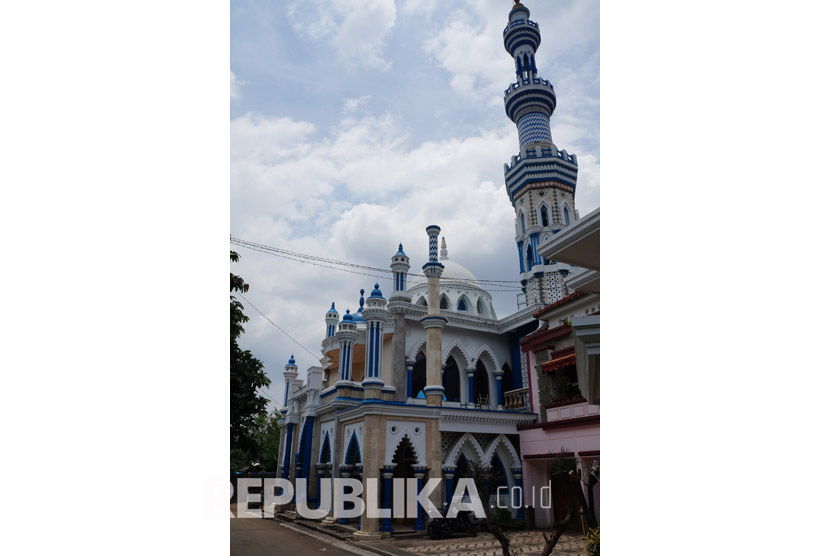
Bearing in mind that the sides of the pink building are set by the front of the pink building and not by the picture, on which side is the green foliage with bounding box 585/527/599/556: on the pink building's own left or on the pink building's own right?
on the pink building's own left

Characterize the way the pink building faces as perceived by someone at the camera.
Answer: facing the viewer and to the left of the viewer

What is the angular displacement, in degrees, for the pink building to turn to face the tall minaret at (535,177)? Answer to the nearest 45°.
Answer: approximately 135° to its right
